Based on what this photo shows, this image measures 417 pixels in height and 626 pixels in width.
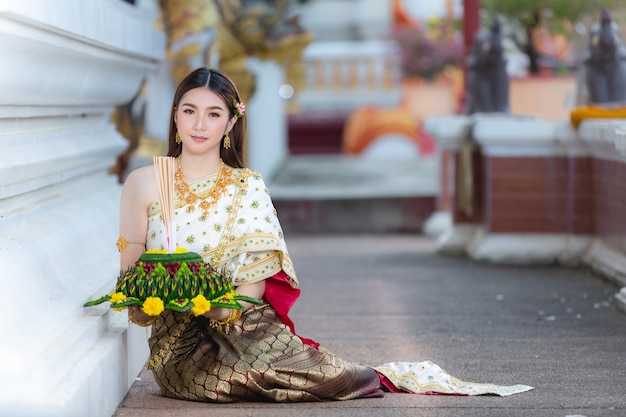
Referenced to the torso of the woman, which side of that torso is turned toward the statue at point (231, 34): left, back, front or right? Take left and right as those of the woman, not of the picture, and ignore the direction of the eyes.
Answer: back

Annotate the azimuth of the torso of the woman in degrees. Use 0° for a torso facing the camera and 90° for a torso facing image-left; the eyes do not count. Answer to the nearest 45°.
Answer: approximately 0°

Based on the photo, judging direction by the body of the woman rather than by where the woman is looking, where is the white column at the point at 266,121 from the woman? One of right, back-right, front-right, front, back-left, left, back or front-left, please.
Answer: back

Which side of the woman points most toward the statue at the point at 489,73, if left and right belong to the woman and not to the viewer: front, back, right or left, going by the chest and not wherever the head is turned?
back

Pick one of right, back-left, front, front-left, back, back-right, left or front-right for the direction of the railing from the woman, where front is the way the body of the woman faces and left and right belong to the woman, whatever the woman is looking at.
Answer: back

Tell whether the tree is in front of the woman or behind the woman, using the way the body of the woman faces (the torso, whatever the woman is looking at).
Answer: behind

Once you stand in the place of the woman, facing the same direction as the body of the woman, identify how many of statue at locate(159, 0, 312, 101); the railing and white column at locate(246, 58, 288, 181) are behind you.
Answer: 3

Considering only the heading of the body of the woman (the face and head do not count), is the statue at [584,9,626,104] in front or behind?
behind
